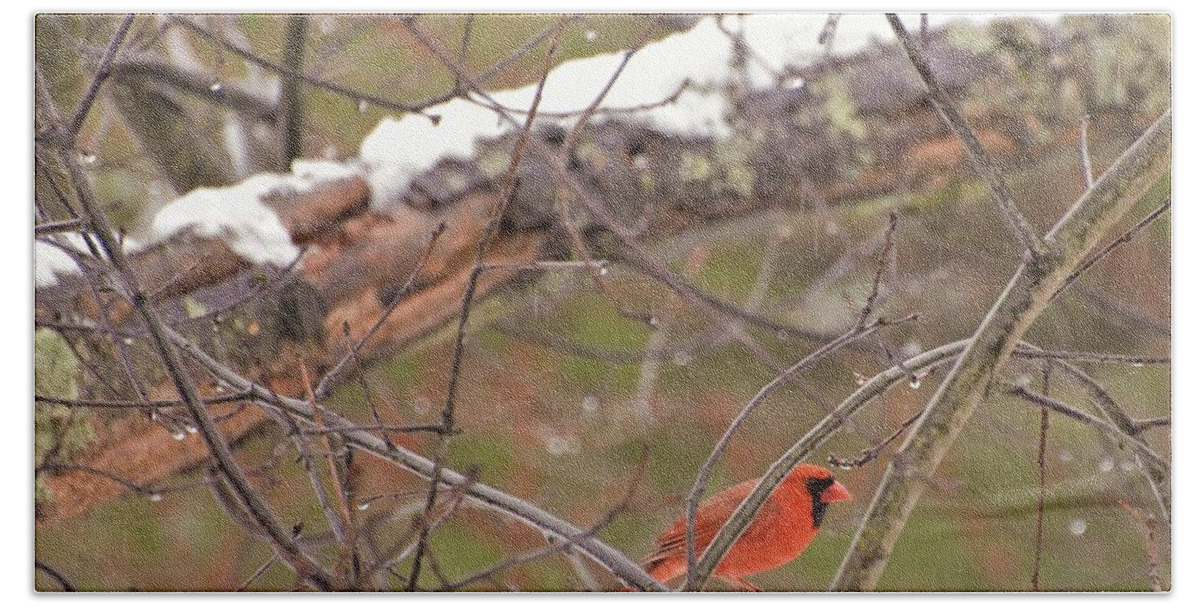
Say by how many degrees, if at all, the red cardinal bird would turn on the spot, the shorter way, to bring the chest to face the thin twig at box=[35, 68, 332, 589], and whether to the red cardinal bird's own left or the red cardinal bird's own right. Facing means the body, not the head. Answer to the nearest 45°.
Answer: approximately 180°

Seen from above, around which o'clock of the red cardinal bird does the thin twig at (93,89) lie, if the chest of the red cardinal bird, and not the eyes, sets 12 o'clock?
The thin twig is roughly at 5 o'clock from the red cardinal bird.

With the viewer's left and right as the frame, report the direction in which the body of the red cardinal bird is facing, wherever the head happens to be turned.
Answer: facing to the right of the viewer
